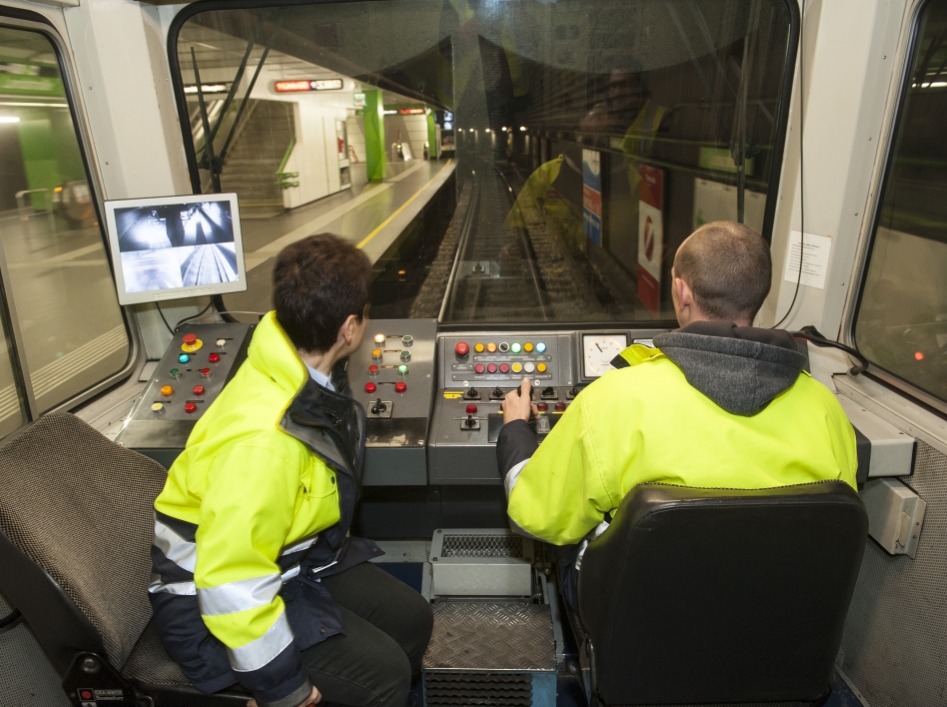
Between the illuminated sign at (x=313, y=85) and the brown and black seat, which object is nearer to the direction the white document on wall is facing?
the brown and black seat

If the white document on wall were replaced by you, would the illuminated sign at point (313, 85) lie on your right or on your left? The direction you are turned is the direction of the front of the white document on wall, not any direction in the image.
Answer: on your right

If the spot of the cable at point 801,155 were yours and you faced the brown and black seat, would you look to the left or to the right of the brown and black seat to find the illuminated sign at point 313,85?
right

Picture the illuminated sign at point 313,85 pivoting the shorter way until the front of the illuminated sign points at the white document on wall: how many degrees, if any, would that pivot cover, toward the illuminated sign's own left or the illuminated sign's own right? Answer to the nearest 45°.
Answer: approximately 45° to the illuminated sign's own left

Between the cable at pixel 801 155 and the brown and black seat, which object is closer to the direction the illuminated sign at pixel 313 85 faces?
the brown and black seat

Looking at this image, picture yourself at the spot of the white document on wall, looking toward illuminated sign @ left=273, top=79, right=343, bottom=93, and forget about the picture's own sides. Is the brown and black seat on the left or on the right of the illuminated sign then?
left
